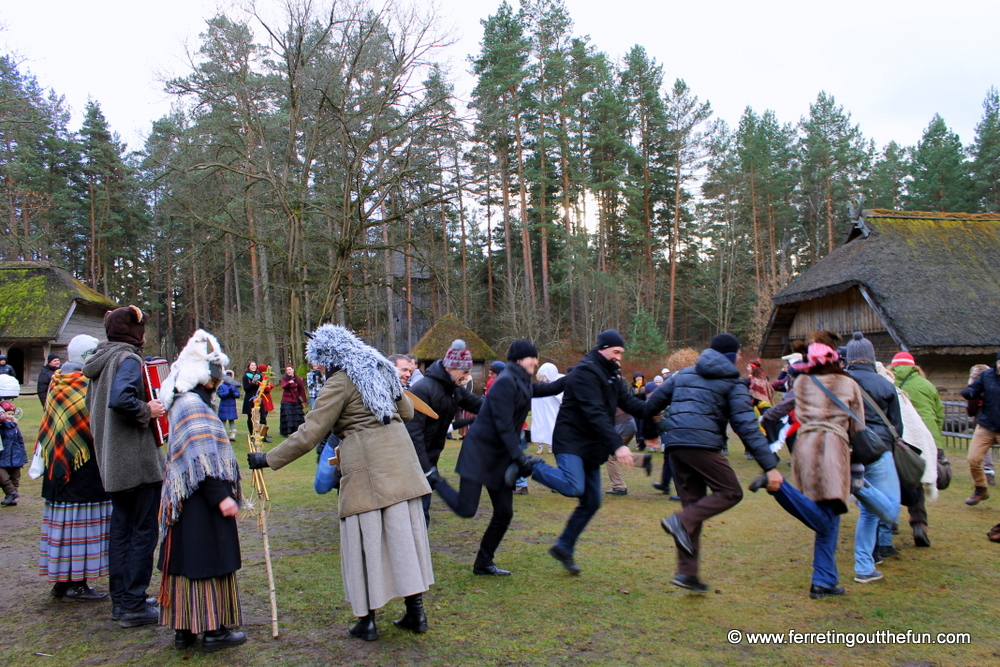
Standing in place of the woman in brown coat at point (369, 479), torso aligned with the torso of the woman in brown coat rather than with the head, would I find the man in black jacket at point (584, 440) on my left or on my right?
on my right

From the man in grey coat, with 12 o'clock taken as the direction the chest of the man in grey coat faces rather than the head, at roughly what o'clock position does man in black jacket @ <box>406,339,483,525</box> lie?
The man in black jacket is roughly at 1 o'clock from the man in grey coat.

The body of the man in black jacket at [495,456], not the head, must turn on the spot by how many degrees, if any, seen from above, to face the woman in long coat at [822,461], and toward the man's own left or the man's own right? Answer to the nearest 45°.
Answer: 0° — they already face them

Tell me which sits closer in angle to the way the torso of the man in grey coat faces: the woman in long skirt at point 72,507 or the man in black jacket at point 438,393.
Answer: the man in black jacket

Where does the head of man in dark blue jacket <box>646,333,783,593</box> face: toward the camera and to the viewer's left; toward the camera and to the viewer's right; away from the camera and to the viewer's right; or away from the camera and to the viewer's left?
away from the camera and to the viewer's right

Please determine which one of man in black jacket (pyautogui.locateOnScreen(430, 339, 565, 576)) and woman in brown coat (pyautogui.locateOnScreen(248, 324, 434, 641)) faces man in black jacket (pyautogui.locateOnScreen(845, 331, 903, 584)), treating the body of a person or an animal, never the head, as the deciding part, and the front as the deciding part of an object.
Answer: man in black jacket (pyautogui.locateOnScreen(430, 339, 565, 576))

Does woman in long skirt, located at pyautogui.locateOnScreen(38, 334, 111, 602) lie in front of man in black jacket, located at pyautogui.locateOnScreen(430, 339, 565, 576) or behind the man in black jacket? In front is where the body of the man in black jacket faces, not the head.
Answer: behind

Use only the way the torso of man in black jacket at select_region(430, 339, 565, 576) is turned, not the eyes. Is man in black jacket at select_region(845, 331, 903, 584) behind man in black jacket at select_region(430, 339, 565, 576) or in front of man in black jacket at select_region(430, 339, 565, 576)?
in front

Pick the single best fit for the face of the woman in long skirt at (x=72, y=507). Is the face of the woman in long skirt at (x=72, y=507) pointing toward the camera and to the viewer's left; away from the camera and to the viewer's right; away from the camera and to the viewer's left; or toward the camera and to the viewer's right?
away from the camera and to the viewer's right
